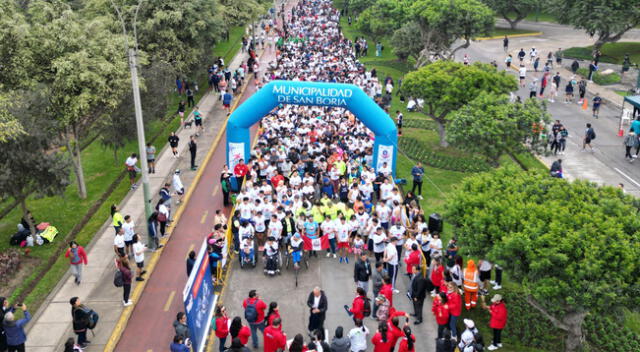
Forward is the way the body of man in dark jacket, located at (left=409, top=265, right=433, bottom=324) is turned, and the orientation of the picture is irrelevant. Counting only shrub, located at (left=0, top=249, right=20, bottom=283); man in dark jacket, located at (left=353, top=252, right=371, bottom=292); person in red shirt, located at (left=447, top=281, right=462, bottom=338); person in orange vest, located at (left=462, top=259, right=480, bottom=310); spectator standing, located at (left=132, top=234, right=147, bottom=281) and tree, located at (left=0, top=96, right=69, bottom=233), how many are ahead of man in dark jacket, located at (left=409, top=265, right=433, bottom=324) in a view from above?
4

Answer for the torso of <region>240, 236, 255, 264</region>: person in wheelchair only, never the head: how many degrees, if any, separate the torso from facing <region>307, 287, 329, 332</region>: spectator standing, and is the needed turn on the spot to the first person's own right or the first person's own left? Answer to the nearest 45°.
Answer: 0° — they already face them

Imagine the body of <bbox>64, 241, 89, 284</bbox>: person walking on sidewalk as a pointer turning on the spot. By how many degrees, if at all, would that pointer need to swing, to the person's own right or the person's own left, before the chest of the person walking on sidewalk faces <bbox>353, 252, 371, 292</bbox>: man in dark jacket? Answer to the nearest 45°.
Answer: approximately 45° to the person's own left

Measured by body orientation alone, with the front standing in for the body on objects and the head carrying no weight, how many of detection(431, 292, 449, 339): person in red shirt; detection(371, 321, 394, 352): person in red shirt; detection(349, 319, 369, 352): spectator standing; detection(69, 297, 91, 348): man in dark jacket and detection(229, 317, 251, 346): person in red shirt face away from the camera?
3

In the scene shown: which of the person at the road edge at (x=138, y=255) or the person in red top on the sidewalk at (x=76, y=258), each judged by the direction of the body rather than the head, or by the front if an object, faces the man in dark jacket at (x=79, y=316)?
the person in red top on the sidewalk at (x=76, y=258)

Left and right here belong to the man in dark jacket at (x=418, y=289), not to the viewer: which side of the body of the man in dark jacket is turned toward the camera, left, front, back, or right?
left

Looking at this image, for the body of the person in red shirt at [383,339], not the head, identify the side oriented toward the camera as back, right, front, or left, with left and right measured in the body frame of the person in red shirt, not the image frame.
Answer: back

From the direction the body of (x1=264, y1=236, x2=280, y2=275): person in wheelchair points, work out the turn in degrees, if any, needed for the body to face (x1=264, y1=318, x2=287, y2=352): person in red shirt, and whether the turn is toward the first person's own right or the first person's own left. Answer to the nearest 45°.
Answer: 0° — they already face them

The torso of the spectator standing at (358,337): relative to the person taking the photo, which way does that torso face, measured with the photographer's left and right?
facing away from the viewer

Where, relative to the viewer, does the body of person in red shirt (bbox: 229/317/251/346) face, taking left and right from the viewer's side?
facing away from the viewer

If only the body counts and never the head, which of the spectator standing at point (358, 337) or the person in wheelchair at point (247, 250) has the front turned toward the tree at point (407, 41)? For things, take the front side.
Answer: the spectator standing
